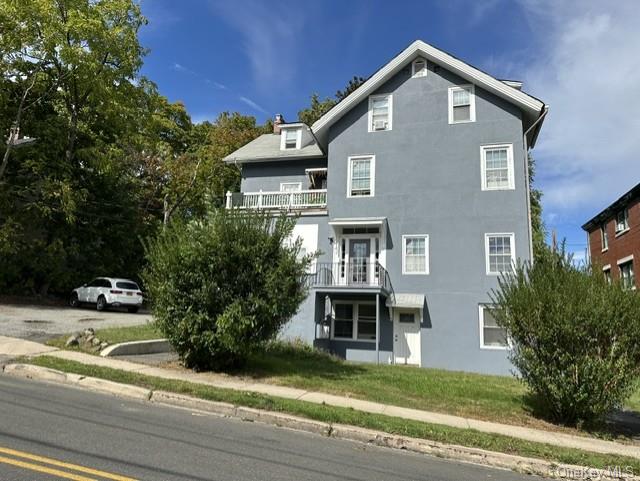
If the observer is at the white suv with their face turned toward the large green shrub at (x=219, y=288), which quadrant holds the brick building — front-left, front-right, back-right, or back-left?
front-left

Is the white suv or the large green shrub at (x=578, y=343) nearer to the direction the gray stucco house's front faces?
the large green shrub

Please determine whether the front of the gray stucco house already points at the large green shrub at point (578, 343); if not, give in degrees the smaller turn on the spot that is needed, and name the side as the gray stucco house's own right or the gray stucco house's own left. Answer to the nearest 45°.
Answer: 0° — it already faces it

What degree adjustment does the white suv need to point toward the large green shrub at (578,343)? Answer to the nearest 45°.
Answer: approximately 180°

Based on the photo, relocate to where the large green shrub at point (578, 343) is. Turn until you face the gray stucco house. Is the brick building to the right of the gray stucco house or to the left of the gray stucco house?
right

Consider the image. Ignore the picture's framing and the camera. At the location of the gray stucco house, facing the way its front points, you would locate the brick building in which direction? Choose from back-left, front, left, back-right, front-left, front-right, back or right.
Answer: back-left

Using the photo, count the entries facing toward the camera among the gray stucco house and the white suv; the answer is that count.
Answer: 1

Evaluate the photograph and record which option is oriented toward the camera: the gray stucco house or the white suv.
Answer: the gray stucco house

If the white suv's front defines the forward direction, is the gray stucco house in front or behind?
behind

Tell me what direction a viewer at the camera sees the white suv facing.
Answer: facing away from the viewer and to the left of the viewer

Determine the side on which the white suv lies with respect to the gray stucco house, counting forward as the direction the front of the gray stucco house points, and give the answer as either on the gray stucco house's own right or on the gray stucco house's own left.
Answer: on the gray stucco house's own right

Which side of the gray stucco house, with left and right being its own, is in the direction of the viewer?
front
